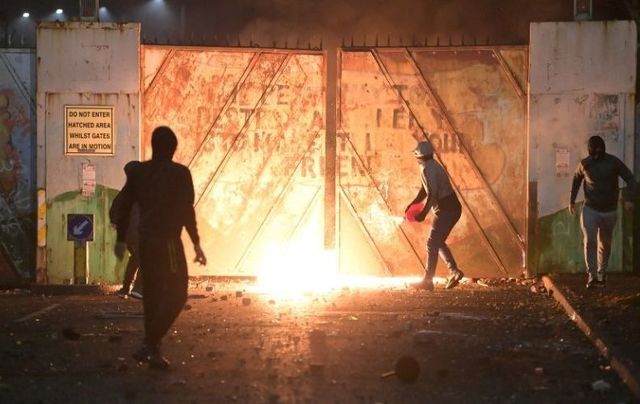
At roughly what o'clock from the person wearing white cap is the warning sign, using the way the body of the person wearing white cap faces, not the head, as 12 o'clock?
The warning sign is roughly at 12 o'clock from the person wearing white cap.

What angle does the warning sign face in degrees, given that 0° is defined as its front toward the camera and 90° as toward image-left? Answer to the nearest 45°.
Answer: approximately 0°

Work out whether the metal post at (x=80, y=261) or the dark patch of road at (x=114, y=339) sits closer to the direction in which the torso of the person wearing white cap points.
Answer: the metal post

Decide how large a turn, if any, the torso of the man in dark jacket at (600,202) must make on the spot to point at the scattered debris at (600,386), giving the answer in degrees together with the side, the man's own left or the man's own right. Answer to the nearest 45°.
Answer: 0° — they already face it

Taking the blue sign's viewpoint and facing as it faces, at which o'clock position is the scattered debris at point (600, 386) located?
The scattered debris is roughly at 11 o'clock from the blue sign.

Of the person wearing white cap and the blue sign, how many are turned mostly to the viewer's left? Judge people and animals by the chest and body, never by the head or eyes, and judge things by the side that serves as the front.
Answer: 1

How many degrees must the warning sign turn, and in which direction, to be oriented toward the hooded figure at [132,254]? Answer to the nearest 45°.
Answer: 0° — it already faces them

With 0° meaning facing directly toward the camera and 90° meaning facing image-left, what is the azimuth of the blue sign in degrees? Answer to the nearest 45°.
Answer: approximately 0°

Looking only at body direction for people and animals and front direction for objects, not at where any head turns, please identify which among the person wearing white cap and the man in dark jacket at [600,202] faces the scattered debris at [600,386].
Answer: the man in dark jacket

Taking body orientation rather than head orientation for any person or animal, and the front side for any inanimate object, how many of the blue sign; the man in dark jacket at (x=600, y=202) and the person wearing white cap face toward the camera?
2
